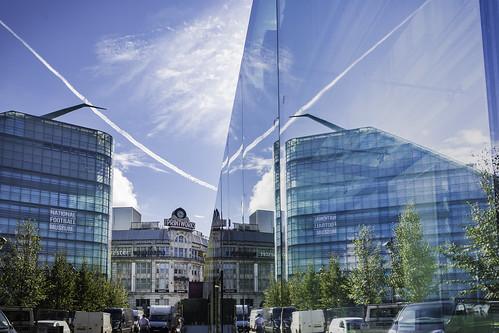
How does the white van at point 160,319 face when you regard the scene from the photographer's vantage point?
facing the viewer

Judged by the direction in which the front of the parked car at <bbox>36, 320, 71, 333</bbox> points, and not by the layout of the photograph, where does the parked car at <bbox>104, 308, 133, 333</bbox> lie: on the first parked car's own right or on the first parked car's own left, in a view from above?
on the first parked car's own left

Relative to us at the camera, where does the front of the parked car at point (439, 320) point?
facing the viewer and to the left of the viewer

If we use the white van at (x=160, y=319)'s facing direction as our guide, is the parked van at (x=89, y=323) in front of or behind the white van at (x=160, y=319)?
in front

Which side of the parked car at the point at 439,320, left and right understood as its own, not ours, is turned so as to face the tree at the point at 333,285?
right
